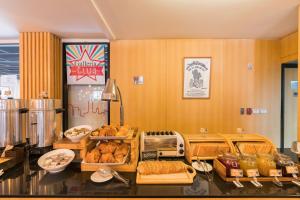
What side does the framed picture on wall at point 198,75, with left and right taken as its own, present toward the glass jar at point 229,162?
front

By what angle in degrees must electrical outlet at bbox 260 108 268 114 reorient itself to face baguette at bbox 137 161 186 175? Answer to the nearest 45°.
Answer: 0° — it already faces it

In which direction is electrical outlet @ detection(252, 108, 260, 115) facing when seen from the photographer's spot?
facing the viewer

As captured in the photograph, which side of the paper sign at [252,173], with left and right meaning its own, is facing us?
front

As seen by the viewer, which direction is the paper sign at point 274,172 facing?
toward the camera

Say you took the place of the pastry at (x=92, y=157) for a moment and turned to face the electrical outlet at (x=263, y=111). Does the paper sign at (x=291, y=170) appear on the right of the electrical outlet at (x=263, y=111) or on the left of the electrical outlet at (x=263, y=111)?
right

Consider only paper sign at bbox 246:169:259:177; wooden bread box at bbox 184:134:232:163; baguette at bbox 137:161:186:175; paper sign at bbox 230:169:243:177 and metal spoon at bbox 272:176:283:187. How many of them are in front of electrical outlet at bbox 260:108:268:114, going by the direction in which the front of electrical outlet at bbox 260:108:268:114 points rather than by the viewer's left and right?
5

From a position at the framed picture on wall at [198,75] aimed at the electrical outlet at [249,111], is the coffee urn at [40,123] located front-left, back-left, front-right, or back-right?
back-right

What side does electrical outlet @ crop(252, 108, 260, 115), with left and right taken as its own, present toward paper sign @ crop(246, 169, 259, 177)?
front

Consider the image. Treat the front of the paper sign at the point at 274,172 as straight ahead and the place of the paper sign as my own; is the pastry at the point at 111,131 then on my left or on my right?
on my right

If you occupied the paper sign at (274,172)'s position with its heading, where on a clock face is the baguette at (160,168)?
The baguette is roughly at 2 o'clock from the paper sign.

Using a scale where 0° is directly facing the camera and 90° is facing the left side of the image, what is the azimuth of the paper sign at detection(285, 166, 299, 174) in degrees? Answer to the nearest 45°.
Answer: approximately 0°

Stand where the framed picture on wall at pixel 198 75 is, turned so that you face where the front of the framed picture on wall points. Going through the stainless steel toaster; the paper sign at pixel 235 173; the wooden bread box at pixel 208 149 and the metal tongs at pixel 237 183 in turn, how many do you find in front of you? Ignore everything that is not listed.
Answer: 4

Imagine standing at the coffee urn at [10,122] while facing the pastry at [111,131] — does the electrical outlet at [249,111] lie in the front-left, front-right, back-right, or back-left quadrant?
front-left

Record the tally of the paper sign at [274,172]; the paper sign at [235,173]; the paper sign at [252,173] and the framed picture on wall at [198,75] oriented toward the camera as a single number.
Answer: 4

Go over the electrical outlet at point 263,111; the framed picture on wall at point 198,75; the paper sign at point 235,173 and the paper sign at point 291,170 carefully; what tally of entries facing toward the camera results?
4

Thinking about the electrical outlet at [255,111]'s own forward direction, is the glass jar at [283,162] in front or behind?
in front

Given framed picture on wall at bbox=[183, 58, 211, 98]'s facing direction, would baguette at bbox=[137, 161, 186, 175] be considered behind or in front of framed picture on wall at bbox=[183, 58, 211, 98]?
in front
